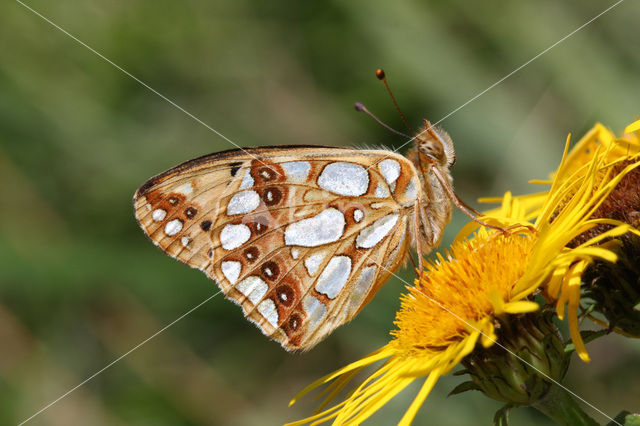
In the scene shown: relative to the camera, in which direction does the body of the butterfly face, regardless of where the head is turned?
to the viewer's right
